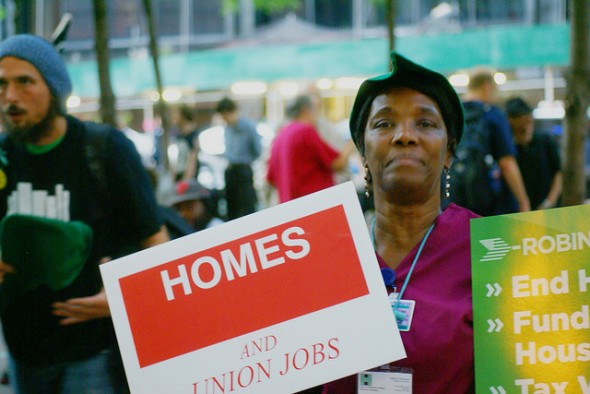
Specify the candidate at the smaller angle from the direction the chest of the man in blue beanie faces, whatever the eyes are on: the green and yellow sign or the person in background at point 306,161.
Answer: the green and yellow sign

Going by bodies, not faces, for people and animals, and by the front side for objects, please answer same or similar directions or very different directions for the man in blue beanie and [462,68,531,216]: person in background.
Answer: very different directions

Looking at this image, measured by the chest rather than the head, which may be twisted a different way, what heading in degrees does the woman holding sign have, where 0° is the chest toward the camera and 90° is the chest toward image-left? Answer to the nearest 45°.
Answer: approximately 0°

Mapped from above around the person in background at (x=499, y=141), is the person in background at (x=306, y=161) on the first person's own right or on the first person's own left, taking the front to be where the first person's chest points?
on the first person's own left

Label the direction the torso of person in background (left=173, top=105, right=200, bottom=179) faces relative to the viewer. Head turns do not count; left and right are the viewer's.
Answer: facing to the left of the viewer

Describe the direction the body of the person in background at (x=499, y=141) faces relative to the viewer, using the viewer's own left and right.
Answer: facing away from the viewer and to the right of the viewer
